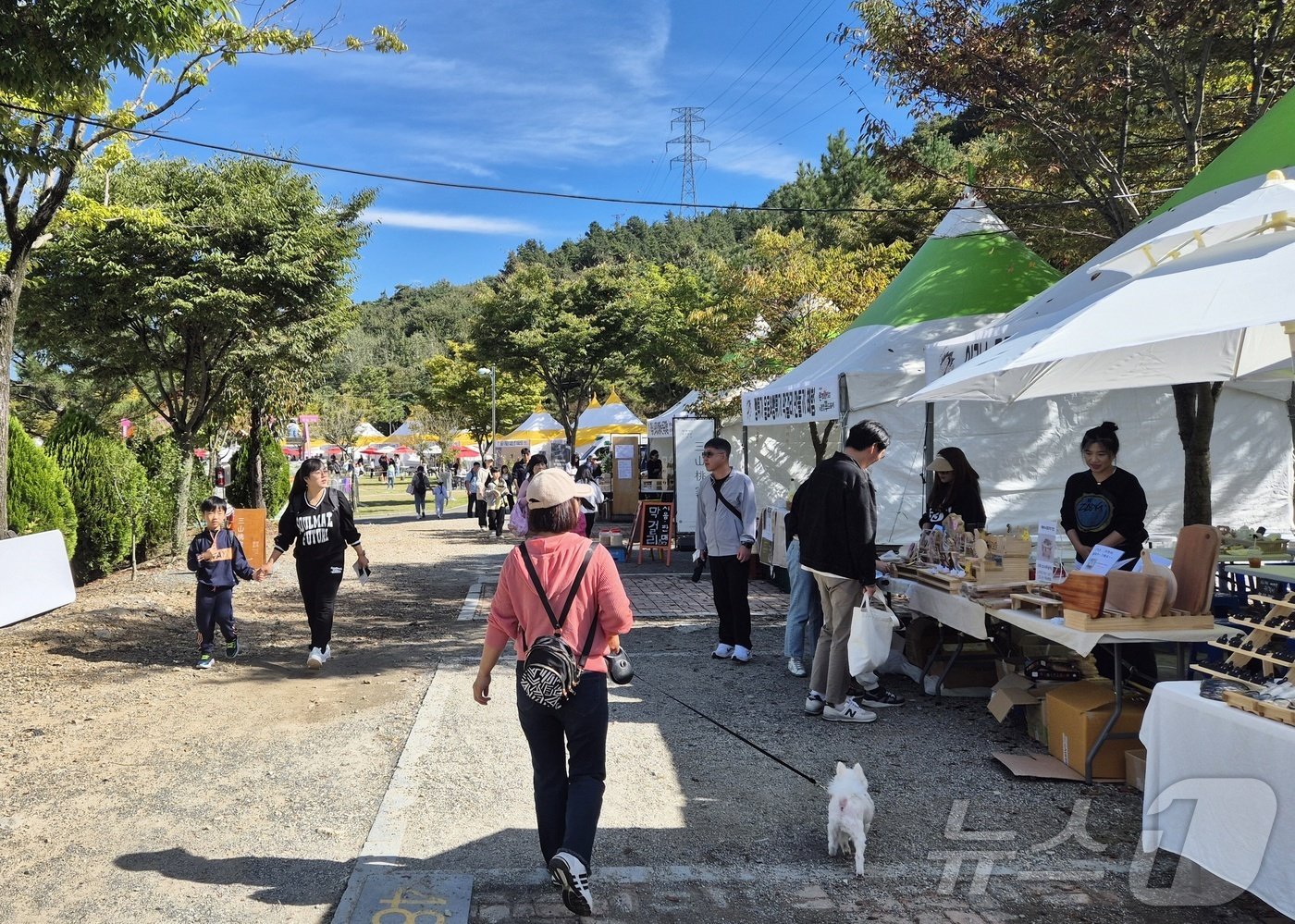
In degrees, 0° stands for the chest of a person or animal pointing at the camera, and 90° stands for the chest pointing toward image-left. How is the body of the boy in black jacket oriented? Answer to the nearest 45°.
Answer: approximately 0°

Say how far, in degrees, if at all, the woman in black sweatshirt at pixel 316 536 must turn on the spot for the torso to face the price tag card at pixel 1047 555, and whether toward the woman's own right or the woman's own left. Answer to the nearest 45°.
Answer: approximately 45° to the woman's own left

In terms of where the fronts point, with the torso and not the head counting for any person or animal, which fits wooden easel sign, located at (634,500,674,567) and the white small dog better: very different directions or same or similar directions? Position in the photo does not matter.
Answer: very different directions

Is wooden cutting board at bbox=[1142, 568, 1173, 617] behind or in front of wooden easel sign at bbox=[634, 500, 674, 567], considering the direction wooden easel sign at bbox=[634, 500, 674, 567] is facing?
in front

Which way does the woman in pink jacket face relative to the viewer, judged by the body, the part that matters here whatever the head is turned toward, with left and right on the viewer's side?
facing away from the viewer

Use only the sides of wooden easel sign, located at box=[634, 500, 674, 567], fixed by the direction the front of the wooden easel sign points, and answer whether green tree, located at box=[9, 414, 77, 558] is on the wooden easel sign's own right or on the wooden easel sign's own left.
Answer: on the wooden easel sign's own right

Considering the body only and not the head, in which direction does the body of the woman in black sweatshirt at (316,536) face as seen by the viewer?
toward the camera

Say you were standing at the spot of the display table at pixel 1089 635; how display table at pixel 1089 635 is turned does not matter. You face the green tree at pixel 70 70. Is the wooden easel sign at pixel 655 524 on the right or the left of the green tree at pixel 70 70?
right

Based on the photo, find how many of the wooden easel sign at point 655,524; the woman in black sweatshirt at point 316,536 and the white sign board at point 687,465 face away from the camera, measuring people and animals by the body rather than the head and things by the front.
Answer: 0

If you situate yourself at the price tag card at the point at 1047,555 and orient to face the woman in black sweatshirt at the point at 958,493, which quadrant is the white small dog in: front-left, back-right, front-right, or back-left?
back-left

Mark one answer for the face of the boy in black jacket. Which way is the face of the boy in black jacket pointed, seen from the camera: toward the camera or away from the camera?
toward the camera

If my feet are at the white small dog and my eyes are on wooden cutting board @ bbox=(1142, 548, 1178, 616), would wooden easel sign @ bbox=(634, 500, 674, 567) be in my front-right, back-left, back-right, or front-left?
front-left

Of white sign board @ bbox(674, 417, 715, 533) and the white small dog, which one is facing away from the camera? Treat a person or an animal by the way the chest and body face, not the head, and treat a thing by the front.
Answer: the white small dog

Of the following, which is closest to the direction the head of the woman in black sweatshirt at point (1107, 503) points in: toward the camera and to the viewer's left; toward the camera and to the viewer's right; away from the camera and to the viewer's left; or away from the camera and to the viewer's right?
toward the camera and to the viewer's left

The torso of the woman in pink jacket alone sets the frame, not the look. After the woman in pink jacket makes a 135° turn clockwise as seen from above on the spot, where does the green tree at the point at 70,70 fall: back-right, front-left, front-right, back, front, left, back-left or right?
back

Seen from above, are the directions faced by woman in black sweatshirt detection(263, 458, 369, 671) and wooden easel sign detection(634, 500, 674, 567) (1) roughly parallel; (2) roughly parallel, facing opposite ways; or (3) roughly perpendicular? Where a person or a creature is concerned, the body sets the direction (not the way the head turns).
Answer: roughly parallel

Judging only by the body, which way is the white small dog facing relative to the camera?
away from the camera

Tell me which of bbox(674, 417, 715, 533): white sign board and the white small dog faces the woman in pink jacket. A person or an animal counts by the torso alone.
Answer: the white sign board

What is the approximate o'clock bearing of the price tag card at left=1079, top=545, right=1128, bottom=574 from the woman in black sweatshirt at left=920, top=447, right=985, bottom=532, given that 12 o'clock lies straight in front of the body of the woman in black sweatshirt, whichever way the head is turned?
The price tag card is roughly at 10 o'clock from the woman in black sweatshirt.
